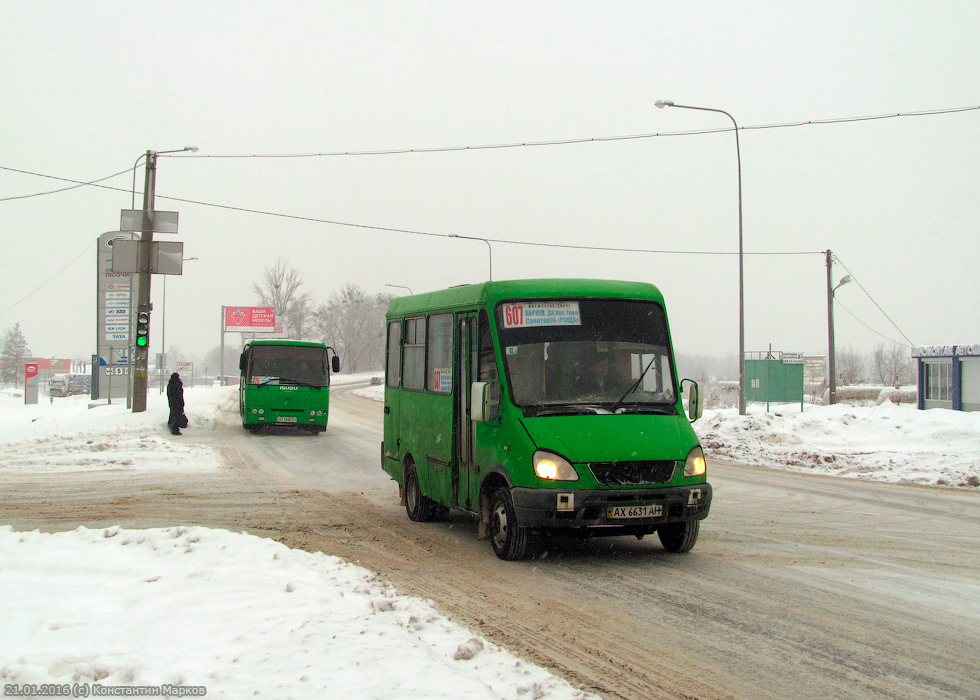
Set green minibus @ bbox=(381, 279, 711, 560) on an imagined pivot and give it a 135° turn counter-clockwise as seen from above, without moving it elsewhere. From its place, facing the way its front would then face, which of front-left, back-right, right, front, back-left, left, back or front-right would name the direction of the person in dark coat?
front-left

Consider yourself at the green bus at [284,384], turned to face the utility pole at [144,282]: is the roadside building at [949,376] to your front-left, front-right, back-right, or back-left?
back-right

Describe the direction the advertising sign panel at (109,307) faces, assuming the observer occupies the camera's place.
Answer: facing the viewer

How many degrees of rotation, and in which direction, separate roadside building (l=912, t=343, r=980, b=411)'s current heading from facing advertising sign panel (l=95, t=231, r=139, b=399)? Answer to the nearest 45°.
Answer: approximately 45° to its right

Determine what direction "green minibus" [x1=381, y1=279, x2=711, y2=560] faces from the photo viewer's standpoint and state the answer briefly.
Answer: facing the viewer and to the right of the viewer

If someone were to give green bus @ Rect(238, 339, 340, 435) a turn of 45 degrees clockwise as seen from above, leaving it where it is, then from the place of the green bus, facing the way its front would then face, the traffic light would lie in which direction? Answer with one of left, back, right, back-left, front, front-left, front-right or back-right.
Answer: front-right

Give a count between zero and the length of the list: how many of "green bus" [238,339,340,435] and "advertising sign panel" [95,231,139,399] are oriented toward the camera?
2
